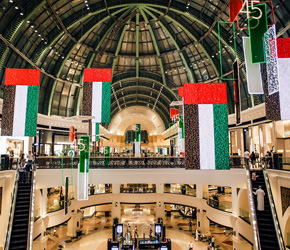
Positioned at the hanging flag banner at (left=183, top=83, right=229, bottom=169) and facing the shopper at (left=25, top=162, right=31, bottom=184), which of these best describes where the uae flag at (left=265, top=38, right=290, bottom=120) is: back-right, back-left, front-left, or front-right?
back-left

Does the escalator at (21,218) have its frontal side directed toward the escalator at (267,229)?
no

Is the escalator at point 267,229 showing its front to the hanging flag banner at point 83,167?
no

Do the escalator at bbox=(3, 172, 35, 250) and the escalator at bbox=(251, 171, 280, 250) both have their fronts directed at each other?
no
